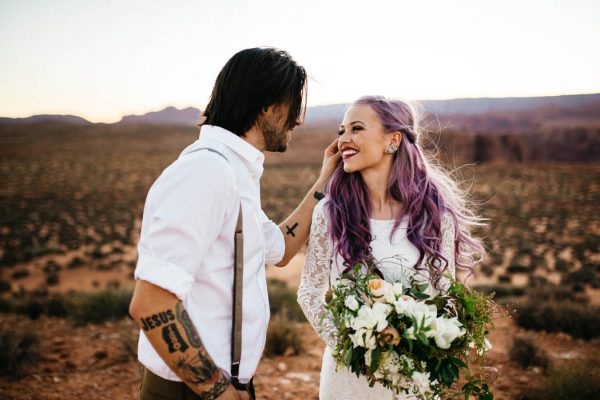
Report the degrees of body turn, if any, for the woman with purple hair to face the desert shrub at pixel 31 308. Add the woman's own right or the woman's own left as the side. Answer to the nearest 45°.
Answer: approximately 135° to the woman's own right

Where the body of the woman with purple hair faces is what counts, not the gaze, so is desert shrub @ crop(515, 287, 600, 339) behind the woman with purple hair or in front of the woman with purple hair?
behind

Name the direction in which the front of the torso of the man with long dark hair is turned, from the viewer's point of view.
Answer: to the viewer's right

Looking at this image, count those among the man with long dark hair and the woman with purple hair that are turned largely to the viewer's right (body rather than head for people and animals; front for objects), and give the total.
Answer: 1

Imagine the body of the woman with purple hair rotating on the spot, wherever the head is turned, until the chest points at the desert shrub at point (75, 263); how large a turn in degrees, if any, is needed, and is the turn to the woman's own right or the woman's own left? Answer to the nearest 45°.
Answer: approximately 135° to the woman's own right

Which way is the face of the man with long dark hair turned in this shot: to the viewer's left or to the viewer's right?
to the viewer's right

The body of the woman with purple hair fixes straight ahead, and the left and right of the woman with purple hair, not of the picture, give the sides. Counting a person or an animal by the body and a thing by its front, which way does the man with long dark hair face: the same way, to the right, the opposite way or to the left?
to the left
